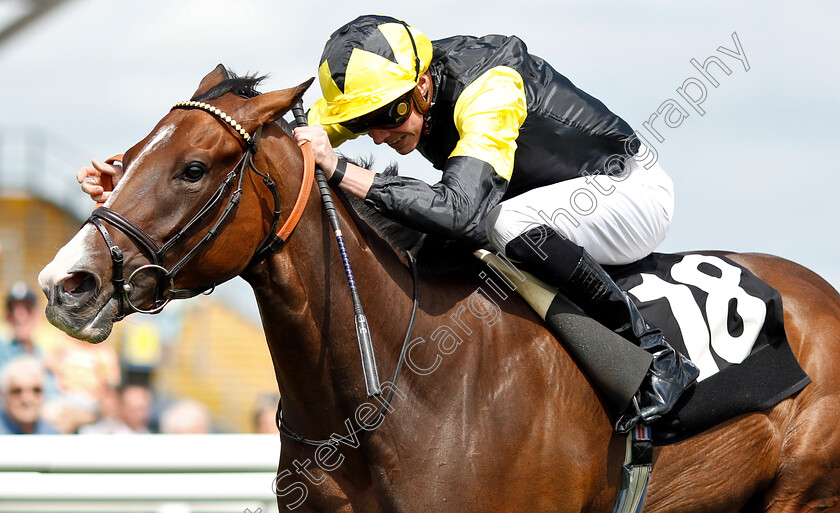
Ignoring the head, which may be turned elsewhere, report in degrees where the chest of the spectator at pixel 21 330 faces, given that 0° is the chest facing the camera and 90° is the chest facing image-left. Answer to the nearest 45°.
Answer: approximately 0°

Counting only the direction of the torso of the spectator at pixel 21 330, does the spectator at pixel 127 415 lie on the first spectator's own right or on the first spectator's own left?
on the first spectator's own left

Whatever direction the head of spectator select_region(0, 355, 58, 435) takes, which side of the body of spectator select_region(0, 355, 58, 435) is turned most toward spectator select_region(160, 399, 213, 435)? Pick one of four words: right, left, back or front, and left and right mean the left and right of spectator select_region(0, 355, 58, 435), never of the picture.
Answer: left

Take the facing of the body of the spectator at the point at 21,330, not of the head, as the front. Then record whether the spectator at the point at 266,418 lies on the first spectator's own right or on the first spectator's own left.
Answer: on the first spectator's own left
